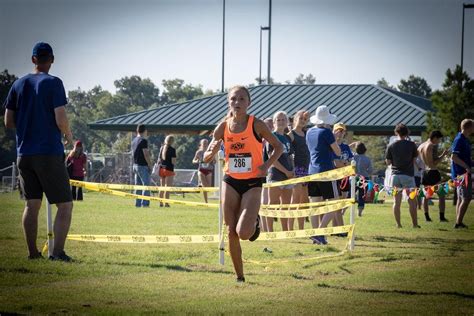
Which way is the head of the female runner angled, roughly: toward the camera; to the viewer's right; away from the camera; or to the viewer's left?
toward the camera

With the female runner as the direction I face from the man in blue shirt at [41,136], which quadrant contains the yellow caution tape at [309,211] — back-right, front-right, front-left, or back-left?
front-left

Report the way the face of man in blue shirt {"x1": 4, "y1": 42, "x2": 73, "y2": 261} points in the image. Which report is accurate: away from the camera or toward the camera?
away from the camera

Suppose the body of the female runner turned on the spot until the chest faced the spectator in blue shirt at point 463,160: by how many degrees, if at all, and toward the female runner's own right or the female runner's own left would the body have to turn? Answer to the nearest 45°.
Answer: approximately 135° to the female runner's own left

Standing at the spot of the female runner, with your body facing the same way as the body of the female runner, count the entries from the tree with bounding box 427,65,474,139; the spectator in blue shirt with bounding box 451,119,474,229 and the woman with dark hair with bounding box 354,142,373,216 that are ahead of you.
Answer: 0

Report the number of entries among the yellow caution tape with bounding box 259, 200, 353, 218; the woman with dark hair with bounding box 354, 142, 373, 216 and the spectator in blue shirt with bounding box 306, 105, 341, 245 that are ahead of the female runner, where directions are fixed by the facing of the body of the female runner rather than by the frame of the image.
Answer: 0

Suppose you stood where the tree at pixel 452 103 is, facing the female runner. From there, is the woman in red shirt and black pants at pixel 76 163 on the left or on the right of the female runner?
right

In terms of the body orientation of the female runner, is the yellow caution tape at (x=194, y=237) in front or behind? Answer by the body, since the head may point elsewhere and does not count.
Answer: behind

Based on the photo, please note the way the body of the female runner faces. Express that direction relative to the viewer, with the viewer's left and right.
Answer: facing the viewer

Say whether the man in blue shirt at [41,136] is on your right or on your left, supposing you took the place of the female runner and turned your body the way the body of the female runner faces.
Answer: on your right
